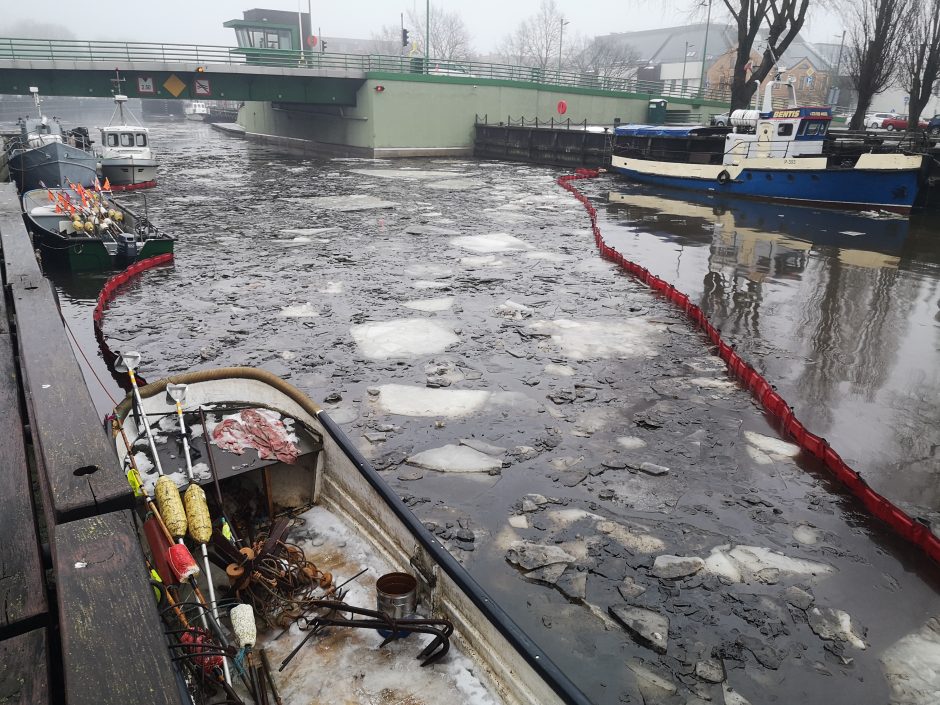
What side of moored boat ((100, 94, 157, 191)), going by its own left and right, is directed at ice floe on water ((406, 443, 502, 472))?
front

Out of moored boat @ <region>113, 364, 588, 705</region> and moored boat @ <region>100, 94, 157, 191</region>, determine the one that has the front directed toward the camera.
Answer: moored boat @ <region>100, 94, 157, 191</region>

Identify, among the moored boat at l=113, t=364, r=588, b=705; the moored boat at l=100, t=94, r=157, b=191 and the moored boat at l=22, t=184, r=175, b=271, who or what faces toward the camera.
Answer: the moored boat at l=100, t=94, r=157, b=191

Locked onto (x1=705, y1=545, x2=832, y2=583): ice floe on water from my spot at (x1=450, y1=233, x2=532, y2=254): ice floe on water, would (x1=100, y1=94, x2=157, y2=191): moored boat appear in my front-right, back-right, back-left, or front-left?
back-right

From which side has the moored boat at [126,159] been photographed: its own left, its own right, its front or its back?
front

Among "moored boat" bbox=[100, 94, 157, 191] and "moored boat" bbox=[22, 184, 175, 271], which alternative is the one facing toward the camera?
"moored boat" bbox=[100, 94, 157, 191]

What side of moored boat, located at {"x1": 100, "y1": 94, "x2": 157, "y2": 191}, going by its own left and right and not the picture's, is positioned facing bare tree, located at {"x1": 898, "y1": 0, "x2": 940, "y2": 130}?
left

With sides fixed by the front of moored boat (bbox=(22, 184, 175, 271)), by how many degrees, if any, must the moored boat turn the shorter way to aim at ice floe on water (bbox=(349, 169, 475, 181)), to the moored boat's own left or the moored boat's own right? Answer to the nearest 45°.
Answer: approximately 90° to the moored boat's own right

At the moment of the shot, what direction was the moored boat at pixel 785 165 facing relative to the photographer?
facing the viewer and to the right of the viewer

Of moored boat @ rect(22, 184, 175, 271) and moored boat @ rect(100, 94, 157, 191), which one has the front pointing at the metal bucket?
moored boat @ rect(100, 94, 157, 191)

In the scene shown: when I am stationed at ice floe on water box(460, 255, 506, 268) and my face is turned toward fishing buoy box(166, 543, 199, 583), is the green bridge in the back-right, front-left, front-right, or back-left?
back-right

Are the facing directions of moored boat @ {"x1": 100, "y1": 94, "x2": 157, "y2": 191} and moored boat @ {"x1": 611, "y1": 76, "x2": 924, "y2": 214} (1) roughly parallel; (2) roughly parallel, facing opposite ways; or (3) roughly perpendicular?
roughly parallel

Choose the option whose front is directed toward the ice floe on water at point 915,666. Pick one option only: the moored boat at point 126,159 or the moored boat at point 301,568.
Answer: the moored boat at point 126,159

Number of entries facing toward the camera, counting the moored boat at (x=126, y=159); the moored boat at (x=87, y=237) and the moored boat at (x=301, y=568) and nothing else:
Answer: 1

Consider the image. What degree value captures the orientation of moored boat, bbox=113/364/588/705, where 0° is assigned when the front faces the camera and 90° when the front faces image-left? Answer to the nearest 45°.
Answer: approximately 135°
